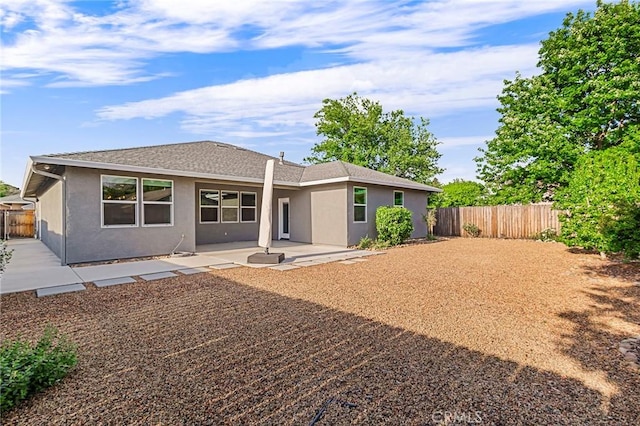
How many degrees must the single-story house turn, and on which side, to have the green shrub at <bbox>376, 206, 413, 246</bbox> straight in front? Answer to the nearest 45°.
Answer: approximately 135° to its right

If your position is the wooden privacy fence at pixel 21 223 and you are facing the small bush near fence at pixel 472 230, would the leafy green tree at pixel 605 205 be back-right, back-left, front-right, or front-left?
front-right

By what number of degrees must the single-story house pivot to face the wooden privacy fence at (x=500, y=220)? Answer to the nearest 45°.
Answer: approximately 135° to its right

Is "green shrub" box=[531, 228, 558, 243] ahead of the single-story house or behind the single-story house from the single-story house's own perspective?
behind

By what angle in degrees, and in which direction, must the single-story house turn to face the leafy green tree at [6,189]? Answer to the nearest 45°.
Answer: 0° — it already faces it

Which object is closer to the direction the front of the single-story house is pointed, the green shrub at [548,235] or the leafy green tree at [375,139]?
the leafy green tree

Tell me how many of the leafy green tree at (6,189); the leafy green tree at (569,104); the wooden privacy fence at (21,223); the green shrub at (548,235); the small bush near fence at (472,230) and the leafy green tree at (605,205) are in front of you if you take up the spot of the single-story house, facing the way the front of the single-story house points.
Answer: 2

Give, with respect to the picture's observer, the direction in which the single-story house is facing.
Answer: facing away from the viewer and to the left of the viewer

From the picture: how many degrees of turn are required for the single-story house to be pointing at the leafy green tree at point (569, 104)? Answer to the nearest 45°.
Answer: approximately 135° to its right

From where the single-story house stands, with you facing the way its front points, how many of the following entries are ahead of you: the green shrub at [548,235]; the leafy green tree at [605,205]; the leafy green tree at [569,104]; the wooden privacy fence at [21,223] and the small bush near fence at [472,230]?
1

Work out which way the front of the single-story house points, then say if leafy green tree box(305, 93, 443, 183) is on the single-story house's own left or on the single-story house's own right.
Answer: on the single-story house's own right

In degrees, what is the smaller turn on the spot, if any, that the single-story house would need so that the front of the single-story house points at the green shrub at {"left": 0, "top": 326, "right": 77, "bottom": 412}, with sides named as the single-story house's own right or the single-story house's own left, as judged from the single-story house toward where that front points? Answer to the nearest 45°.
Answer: approximately 135° to the single-story house's own left

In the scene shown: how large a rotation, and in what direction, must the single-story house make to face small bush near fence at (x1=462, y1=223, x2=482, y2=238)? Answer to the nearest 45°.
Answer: approximately 135° to its right
